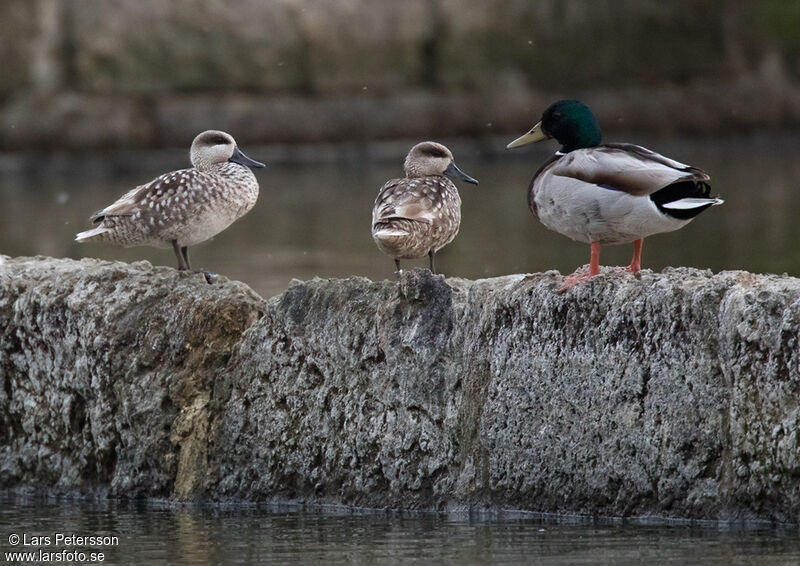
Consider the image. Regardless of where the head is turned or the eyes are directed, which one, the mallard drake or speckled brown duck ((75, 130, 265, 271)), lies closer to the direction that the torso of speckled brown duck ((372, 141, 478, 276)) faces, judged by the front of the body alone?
the mallard drake

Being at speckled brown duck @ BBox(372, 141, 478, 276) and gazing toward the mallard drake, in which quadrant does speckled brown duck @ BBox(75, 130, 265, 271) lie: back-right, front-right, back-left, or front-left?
back-right

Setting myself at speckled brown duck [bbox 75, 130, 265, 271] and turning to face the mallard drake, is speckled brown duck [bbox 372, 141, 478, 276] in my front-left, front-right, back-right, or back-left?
front-left

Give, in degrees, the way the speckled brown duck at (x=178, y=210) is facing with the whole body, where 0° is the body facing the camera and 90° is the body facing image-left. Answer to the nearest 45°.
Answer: approximately 270°

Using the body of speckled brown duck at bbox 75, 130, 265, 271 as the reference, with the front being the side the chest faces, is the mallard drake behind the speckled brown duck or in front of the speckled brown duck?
in front

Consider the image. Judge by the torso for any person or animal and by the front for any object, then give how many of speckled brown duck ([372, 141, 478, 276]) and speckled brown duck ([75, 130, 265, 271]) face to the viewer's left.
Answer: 0

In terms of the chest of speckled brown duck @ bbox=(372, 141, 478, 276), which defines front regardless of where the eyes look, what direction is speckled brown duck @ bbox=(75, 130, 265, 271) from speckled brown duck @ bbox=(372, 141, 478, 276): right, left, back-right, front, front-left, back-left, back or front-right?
back-left

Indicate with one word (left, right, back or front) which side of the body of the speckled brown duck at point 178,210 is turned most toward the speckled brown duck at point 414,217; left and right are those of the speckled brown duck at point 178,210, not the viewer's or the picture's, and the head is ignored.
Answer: front

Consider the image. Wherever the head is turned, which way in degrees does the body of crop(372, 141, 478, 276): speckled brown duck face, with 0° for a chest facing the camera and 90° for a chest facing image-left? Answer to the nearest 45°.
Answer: approximately 225°

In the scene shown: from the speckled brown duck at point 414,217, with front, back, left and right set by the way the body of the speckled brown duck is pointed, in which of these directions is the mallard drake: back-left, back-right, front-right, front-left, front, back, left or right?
right
